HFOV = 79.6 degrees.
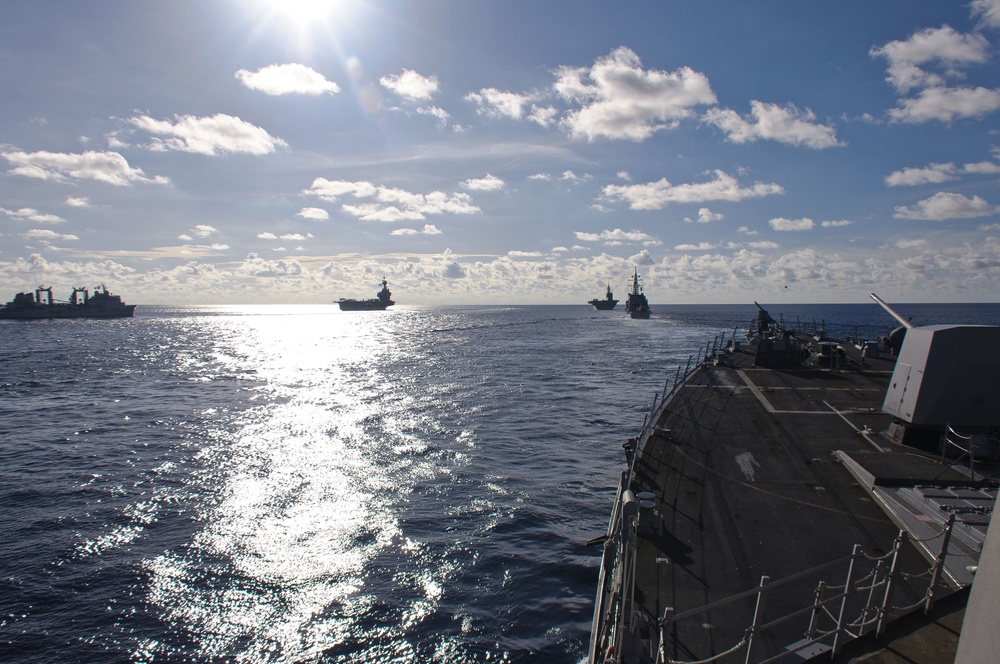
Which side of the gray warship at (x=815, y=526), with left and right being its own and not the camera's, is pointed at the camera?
back
